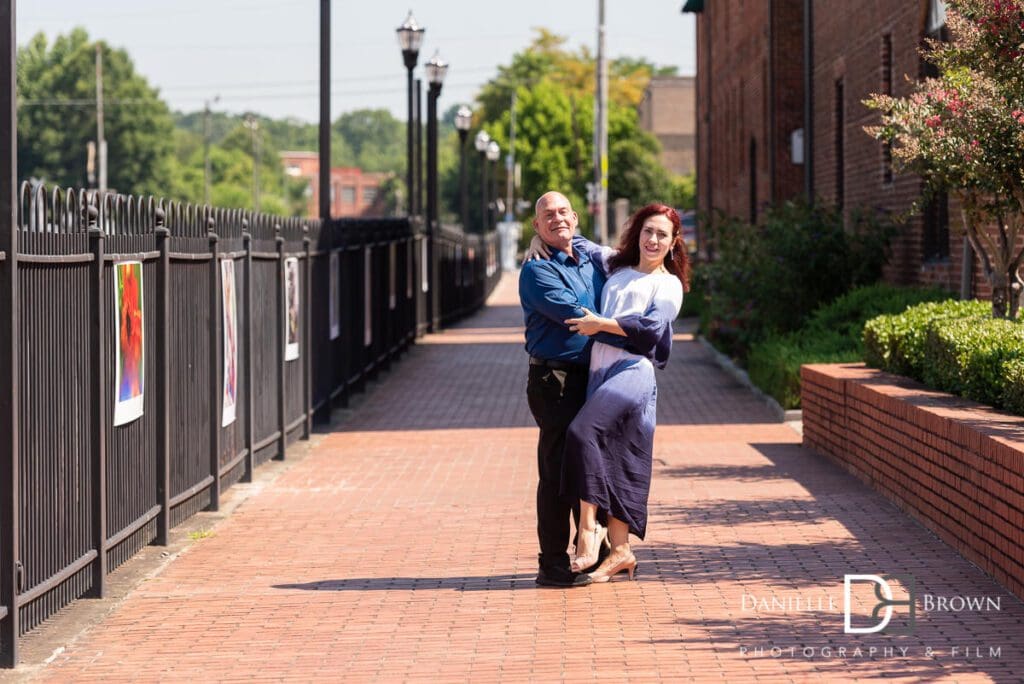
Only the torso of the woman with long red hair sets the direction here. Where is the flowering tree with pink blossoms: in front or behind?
behind

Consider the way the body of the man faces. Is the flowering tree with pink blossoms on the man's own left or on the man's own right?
on the man's own left

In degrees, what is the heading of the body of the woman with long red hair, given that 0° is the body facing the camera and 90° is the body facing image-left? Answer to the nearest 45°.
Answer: approximately 45°

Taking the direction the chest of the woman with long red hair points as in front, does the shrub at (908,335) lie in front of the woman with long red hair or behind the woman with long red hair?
behind

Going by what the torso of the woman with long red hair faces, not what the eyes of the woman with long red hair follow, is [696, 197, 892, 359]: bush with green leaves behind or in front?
behind

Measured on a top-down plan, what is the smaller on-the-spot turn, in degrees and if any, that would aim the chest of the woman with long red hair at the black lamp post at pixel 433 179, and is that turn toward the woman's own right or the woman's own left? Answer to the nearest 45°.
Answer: approximately 135° to the woman's own right

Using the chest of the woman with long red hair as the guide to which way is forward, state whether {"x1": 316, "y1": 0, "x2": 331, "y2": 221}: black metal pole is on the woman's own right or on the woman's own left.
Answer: on the woman's own right

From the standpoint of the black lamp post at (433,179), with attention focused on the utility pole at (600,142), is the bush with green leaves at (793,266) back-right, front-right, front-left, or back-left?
back-right
